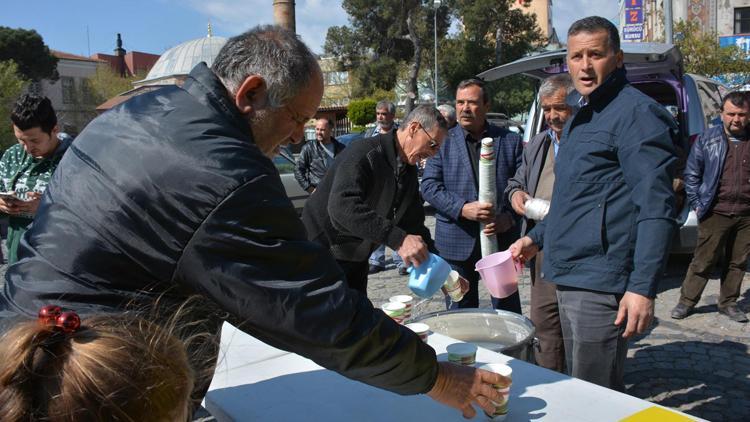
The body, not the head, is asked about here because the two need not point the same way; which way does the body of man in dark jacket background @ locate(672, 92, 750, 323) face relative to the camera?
toward the camera

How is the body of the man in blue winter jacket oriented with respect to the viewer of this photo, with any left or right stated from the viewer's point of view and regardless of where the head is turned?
facing the viewer and to the left of the viewer

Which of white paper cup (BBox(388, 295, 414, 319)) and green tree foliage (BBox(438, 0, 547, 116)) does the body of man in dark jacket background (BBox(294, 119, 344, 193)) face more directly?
the white paper cup

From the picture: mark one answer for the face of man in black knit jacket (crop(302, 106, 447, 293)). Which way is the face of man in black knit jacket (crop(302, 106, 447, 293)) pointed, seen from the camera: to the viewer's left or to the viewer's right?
to the viewer's right

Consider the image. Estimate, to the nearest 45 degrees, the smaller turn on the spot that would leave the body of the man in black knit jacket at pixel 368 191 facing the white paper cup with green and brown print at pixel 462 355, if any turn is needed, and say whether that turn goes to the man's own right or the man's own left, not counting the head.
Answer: approximately 45° to the man's own right

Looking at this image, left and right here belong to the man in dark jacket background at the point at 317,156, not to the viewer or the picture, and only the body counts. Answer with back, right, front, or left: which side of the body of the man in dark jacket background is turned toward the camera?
front

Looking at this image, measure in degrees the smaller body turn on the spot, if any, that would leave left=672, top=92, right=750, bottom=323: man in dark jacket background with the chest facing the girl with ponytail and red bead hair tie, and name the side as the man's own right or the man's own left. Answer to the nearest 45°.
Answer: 0° — they already face them

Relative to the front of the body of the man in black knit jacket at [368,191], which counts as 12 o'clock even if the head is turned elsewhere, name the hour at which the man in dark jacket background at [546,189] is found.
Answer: The man in dark jacket background is roughly at 10 o'clock from the man in black knit jacket.

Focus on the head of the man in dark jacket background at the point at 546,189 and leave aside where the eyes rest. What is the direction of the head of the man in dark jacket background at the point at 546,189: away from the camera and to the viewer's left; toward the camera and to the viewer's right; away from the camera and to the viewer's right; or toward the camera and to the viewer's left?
toward the camera and to the viewer's left

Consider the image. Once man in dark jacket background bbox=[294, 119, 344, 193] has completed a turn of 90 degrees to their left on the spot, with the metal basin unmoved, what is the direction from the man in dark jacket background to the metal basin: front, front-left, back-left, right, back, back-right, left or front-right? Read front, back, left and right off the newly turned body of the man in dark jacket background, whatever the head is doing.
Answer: right

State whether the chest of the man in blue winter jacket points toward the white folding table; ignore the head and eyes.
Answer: yes

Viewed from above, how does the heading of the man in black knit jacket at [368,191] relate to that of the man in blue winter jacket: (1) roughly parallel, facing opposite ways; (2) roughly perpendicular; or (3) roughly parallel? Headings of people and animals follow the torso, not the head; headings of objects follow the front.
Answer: roughly perpendicular
